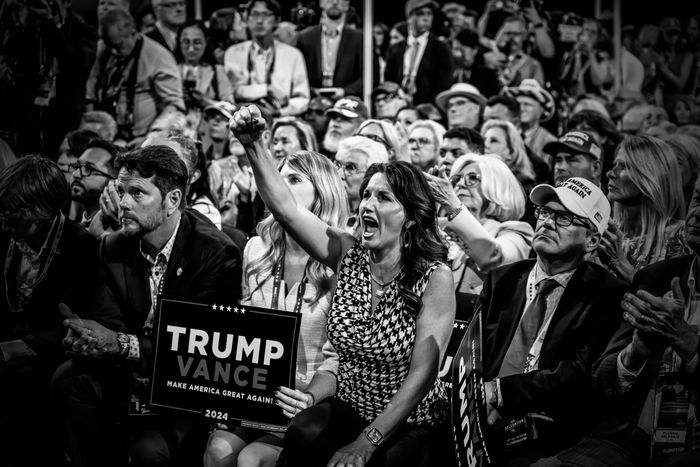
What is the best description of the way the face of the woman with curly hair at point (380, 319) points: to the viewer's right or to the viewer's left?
to the viewer's left

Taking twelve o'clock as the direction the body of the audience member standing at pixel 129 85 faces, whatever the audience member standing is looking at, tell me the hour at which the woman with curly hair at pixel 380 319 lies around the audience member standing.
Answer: The woman with curly hair is roughly at 10 o'clock from the audience member standing.

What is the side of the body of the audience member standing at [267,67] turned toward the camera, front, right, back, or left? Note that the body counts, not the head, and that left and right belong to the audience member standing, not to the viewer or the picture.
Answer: front

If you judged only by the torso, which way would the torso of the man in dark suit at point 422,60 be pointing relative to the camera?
toward the camera

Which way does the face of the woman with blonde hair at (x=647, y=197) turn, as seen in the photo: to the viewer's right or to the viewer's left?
to the viewer's left

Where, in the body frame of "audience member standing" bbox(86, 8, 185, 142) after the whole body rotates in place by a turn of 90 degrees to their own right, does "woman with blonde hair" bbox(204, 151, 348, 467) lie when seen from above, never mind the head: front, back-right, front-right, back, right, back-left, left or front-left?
back-left

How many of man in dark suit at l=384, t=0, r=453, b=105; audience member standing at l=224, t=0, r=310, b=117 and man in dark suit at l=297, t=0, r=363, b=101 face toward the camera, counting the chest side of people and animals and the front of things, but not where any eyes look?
3

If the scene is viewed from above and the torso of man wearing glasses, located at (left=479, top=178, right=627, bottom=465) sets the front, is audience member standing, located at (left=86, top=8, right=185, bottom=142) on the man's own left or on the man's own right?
on the man's own right

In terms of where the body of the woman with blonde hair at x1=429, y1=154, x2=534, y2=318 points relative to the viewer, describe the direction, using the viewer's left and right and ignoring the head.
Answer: facing the viewer and to the left of the viewer

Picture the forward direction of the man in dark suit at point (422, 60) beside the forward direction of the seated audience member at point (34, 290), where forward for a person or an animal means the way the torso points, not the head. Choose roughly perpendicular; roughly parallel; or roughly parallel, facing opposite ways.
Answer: roughly parallel

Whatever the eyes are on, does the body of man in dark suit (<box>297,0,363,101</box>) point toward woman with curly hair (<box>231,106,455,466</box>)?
yes

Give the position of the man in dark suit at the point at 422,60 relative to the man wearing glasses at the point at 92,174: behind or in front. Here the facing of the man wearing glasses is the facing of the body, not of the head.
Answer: behind

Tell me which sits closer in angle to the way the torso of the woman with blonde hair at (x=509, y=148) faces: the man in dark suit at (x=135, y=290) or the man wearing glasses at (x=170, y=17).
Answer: the man in dark suit

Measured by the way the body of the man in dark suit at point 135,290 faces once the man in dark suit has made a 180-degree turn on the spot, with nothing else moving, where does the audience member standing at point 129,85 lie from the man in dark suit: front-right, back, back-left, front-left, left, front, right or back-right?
front-left

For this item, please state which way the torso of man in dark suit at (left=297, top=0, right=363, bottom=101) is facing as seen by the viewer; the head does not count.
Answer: toward the camera

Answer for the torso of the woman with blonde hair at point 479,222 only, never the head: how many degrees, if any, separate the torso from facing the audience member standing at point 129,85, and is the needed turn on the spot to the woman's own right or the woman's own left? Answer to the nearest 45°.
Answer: approximately 90° to the woman's own right

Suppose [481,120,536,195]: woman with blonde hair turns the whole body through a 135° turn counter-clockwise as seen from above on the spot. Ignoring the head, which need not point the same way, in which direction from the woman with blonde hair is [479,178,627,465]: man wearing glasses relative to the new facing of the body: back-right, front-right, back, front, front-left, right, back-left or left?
right
